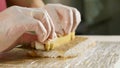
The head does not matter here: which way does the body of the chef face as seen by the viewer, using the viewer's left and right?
facing to the right of the viewer
